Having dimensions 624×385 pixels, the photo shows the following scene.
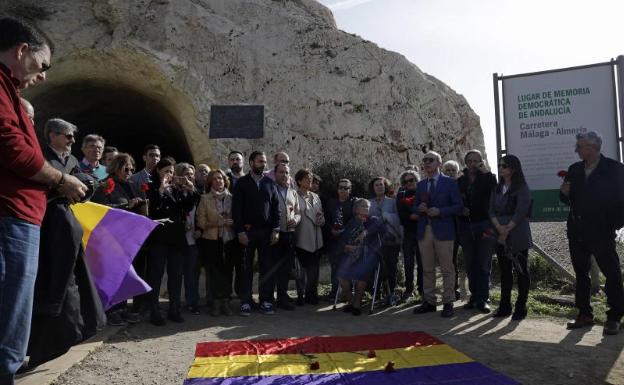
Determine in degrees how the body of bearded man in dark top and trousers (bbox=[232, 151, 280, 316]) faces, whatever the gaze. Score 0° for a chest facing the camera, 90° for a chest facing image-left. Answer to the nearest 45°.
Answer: approximately 0°

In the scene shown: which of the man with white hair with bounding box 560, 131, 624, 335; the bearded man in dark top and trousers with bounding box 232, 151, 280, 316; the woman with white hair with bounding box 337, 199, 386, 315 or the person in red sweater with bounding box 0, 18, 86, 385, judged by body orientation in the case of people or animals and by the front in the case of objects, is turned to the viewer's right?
the person in red sweater

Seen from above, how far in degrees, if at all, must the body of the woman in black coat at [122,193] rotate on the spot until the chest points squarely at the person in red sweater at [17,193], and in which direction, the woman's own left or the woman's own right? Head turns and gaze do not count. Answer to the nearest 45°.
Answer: approximately 45° to the woman's own right

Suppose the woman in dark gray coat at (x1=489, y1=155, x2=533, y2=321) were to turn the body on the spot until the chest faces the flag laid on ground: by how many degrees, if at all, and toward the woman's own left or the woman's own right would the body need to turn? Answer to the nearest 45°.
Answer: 0° — they already face it

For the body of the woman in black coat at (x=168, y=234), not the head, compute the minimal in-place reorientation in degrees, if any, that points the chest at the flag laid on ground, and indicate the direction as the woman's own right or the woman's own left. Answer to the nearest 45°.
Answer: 0° — they already face it

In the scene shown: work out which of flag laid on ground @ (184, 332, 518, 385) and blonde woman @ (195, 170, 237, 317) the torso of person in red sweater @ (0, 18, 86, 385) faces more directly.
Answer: the flag laid on ground

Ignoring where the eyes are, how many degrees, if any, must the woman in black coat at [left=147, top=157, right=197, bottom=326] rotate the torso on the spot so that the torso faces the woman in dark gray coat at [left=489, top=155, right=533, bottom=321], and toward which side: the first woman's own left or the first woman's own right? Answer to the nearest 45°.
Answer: approximately 45° to the first woman's own left

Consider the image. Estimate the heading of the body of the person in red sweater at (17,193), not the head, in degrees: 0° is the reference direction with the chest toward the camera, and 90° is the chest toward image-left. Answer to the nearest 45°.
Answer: approximately 270°

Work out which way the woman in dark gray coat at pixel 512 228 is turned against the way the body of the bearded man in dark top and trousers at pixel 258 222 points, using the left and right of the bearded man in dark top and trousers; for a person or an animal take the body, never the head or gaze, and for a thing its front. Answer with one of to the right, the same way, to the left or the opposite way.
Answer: to the right

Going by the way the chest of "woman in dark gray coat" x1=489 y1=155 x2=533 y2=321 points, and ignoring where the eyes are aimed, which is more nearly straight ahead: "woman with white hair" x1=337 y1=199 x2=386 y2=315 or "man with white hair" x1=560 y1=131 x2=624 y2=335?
the woman with white hair

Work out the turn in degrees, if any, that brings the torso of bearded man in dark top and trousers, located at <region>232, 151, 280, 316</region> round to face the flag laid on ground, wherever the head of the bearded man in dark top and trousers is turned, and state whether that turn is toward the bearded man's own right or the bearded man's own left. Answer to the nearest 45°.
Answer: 0° — they already face it

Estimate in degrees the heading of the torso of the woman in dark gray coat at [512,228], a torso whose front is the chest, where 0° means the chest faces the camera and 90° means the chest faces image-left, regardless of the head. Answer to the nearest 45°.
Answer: approximately 45°

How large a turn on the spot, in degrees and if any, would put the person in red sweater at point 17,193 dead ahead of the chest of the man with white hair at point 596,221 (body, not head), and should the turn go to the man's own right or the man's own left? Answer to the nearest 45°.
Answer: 0° — they already face them

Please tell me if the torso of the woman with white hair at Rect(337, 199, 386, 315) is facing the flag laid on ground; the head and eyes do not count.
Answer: yes

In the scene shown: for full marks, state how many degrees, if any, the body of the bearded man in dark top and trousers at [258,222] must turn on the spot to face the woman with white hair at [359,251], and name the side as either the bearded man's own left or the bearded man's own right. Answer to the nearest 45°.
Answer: approximately 90° to the bearded man's own left

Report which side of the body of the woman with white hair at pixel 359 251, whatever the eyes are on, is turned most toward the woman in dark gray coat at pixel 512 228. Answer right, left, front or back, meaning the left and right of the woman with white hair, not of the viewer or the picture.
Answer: left

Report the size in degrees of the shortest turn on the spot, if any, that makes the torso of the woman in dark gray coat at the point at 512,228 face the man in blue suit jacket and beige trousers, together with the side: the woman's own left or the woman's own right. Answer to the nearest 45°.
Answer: approximately 45° to the woman's own right
